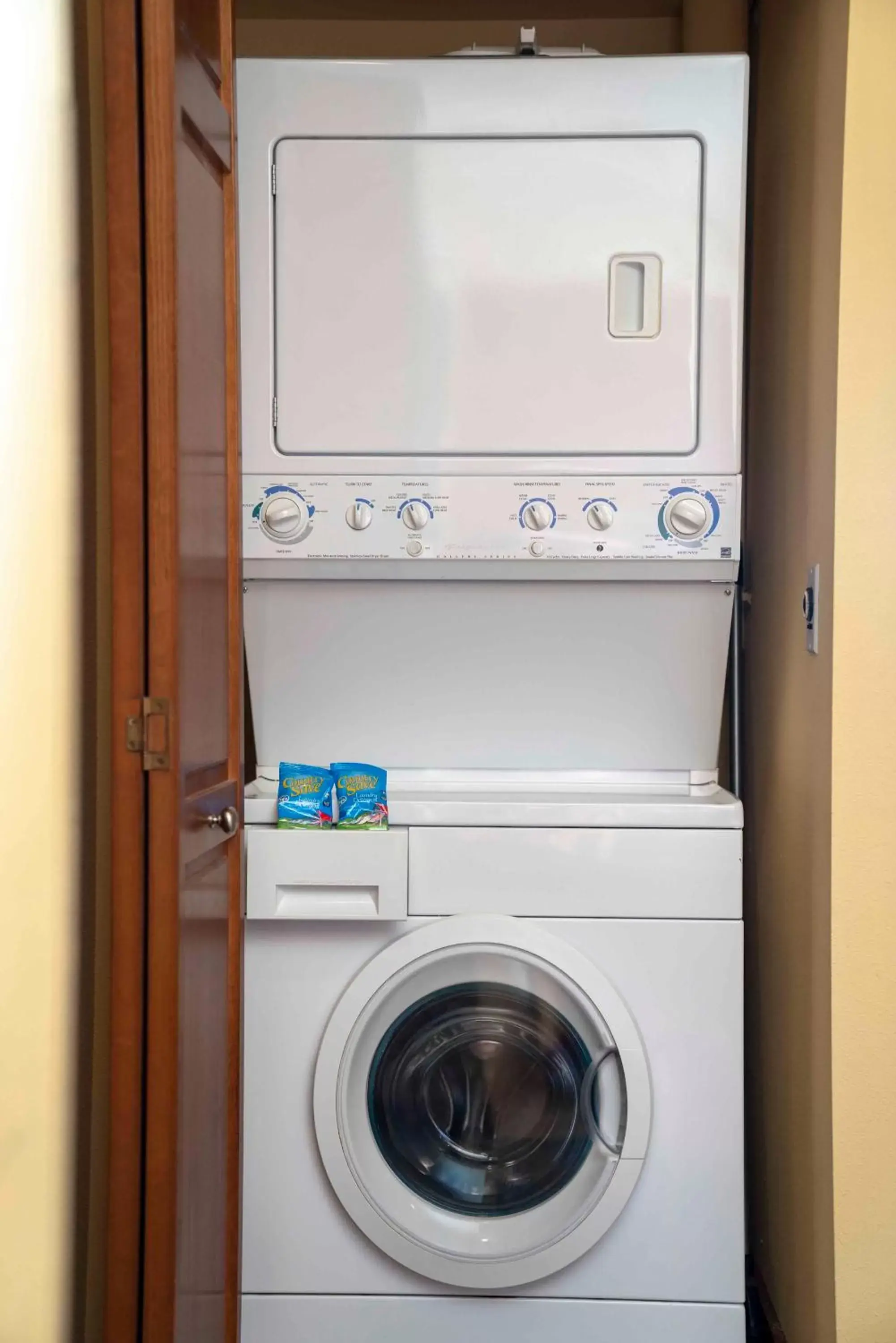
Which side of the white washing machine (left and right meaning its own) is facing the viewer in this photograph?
front

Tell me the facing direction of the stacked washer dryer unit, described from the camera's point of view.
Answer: facing the viewer
